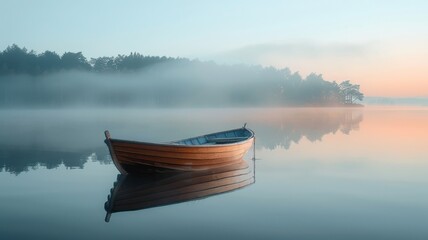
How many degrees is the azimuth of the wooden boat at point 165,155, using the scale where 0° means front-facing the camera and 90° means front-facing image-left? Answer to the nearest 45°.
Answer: approximately 45°
